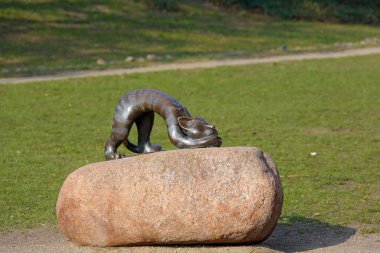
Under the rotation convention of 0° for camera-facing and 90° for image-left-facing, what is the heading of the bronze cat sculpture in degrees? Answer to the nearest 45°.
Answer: approximately 270°
